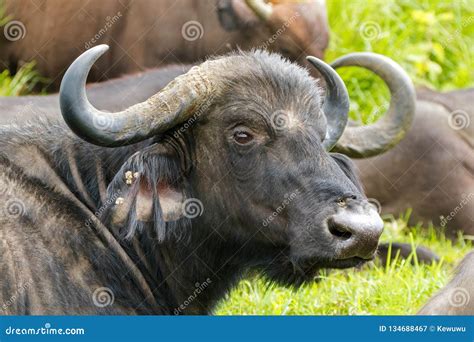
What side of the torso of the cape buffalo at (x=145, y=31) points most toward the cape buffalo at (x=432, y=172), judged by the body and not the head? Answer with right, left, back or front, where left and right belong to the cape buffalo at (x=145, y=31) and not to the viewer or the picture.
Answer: front

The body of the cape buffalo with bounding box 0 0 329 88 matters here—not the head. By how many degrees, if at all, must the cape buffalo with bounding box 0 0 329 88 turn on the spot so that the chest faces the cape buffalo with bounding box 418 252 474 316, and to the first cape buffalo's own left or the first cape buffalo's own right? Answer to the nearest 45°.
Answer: approximately 90° to the first cape buffalo's own right

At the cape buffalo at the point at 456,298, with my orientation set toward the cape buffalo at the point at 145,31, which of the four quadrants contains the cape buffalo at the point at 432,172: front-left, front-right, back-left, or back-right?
front-right

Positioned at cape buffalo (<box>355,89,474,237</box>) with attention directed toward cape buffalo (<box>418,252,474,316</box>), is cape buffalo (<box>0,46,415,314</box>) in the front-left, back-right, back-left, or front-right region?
front-right

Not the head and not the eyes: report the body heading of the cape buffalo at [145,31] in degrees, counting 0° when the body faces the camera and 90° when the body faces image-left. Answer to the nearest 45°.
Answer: approximately 270°

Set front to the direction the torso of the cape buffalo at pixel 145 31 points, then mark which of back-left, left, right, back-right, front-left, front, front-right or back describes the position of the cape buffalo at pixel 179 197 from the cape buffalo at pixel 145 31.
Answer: right

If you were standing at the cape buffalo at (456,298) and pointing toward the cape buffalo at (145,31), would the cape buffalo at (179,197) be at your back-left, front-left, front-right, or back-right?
front-left

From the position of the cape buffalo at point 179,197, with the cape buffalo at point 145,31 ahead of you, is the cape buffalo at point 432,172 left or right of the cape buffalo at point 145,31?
right
